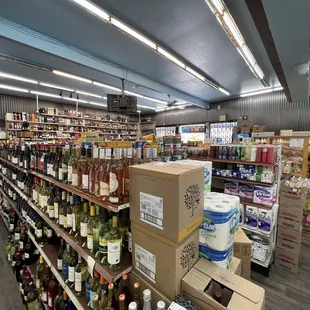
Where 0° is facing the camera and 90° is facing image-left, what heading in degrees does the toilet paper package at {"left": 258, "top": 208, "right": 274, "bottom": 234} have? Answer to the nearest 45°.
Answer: approximately 45°

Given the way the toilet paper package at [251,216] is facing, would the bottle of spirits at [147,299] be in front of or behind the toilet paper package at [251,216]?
in front

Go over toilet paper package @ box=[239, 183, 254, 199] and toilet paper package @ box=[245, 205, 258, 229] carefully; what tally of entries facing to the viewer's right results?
0

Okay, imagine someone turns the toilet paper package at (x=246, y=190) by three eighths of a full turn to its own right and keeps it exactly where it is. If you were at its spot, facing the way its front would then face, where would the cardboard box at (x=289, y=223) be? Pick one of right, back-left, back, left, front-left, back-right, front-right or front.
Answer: right

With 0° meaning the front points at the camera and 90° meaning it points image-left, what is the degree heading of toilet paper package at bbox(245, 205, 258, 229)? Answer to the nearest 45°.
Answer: approximately 45°

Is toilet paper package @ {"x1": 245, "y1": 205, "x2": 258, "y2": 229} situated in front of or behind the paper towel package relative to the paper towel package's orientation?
behind

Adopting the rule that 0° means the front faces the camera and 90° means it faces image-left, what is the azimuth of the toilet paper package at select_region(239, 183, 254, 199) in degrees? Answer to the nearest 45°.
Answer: approximately 45°
